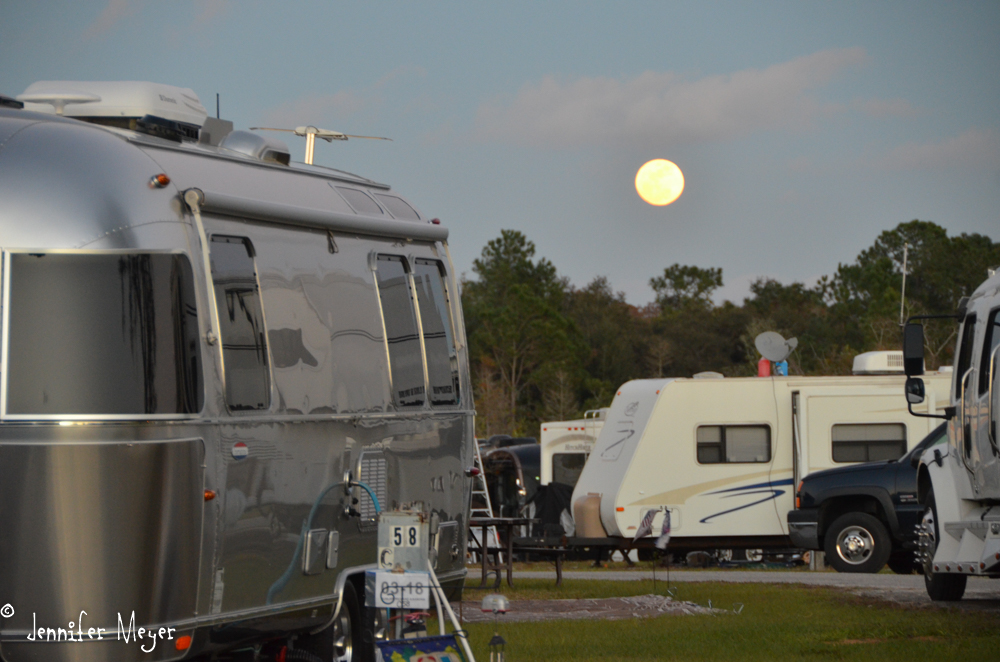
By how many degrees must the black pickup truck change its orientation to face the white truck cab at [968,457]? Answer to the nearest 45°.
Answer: approximately 90° to its left

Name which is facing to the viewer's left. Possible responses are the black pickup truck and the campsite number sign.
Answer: the black pickup truck

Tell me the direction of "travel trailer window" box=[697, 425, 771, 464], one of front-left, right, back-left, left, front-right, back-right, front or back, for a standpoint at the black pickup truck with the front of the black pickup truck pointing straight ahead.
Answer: front-right

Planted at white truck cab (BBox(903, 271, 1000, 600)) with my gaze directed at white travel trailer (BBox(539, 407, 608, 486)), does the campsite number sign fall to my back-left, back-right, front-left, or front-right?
back-left

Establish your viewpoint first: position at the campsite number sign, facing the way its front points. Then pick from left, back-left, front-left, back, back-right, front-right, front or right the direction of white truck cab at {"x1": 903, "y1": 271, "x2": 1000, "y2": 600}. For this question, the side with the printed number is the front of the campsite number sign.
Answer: back-left

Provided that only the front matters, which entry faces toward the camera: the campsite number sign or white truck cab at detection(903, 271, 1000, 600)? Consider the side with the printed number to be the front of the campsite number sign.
the campsite number sign

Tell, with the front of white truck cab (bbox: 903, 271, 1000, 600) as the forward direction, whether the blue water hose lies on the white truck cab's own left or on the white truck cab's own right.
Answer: on the white truck cab's own left

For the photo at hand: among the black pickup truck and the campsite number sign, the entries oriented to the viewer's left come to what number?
1

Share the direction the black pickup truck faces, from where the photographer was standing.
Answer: facing to the left of the viewer

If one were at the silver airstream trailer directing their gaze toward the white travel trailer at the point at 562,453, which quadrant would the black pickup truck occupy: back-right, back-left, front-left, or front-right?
front-right

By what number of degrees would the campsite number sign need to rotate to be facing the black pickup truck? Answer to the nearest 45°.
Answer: approximately 135° to its left

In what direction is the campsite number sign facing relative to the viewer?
toward the camera
